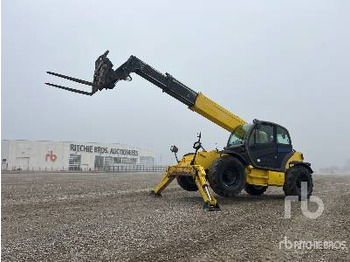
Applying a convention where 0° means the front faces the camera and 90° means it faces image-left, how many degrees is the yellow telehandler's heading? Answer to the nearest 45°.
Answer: approximately 45°
